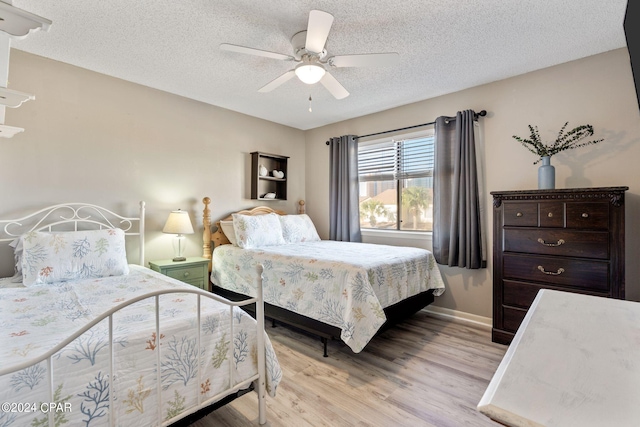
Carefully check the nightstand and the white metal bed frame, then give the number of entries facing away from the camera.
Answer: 0

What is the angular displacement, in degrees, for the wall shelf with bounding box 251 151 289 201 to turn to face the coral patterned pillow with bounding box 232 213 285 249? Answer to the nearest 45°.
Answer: approximately 45° to its right

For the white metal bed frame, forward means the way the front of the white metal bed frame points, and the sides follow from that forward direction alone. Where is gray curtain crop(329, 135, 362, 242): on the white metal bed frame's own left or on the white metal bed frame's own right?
on the white metal bed frame's own left

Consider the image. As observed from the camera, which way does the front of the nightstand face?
facing the viewer and to the right of the viewer

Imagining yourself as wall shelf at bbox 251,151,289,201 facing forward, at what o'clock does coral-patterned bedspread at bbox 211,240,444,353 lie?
The coral-patterned bedspread is roughly at 1 o'clock from the wall shelf.

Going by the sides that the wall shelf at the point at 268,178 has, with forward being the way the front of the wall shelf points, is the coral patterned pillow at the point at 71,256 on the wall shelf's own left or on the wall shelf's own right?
on the wall shelf's own right

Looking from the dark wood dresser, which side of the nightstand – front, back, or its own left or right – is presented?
front

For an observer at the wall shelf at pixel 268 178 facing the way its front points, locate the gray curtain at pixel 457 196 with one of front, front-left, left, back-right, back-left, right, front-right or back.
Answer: front

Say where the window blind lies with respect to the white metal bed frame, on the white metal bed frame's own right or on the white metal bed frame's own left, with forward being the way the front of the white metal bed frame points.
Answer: on the white metal bed frame's own left

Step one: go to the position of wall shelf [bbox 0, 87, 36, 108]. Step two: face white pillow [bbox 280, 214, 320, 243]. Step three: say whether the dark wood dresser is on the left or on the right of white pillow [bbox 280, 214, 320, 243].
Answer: right

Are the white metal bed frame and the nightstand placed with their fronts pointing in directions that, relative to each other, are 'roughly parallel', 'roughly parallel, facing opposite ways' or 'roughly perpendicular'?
roughly parallel

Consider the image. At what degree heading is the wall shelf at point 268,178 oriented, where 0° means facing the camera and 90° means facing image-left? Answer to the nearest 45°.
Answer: approximately 315°
